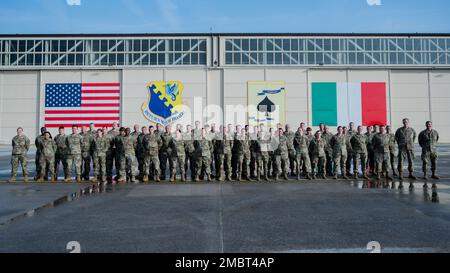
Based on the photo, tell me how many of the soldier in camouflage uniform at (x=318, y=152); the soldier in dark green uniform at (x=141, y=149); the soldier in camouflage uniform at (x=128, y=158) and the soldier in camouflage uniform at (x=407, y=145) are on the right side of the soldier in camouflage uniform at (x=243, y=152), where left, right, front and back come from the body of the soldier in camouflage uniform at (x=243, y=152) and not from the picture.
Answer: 2

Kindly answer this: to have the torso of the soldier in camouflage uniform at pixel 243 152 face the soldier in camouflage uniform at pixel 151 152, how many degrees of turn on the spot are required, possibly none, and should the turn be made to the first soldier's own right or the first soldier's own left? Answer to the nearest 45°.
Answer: approximately 90° to the first soldier's own right

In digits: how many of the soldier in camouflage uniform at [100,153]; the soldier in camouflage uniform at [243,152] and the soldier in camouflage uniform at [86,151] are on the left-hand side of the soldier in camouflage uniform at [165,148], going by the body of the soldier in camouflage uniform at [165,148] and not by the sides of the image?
1

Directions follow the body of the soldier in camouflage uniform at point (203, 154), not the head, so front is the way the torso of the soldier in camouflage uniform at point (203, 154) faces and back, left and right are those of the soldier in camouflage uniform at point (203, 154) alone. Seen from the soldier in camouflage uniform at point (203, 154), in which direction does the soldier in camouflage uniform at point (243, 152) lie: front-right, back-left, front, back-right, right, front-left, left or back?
left

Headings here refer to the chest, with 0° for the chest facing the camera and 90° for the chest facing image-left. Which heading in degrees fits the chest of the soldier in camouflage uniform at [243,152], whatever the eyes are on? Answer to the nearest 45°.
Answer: approximately 0°

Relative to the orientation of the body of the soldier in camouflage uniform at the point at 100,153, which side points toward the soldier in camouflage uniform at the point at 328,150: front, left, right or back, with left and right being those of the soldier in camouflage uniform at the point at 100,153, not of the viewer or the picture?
left

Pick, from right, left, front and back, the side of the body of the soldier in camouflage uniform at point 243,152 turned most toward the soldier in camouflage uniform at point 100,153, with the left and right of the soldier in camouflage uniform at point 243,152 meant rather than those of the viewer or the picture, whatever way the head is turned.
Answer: right

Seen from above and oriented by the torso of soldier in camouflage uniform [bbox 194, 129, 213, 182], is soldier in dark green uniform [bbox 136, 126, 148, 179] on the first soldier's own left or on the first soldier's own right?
on the first soldier's own right

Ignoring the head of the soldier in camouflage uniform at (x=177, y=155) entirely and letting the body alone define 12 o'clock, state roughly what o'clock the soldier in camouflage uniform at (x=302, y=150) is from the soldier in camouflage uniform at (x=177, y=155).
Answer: the soldier in camouflage uniform at (x=302, y=150) is roughly at 9 o'clock from the soldier in camouflage uniform at (x=177, y=155).

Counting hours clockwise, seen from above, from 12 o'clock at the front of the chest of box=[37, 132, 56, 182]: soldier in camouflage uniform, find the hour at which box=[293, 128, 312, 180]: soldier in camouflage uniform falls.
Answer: box=[293, 128, 312, 180]: soldier in camouflage uniform is roughly at 10 o'clock from box=[37, 132, 56, 182]: soldier in camouflage uniform.
